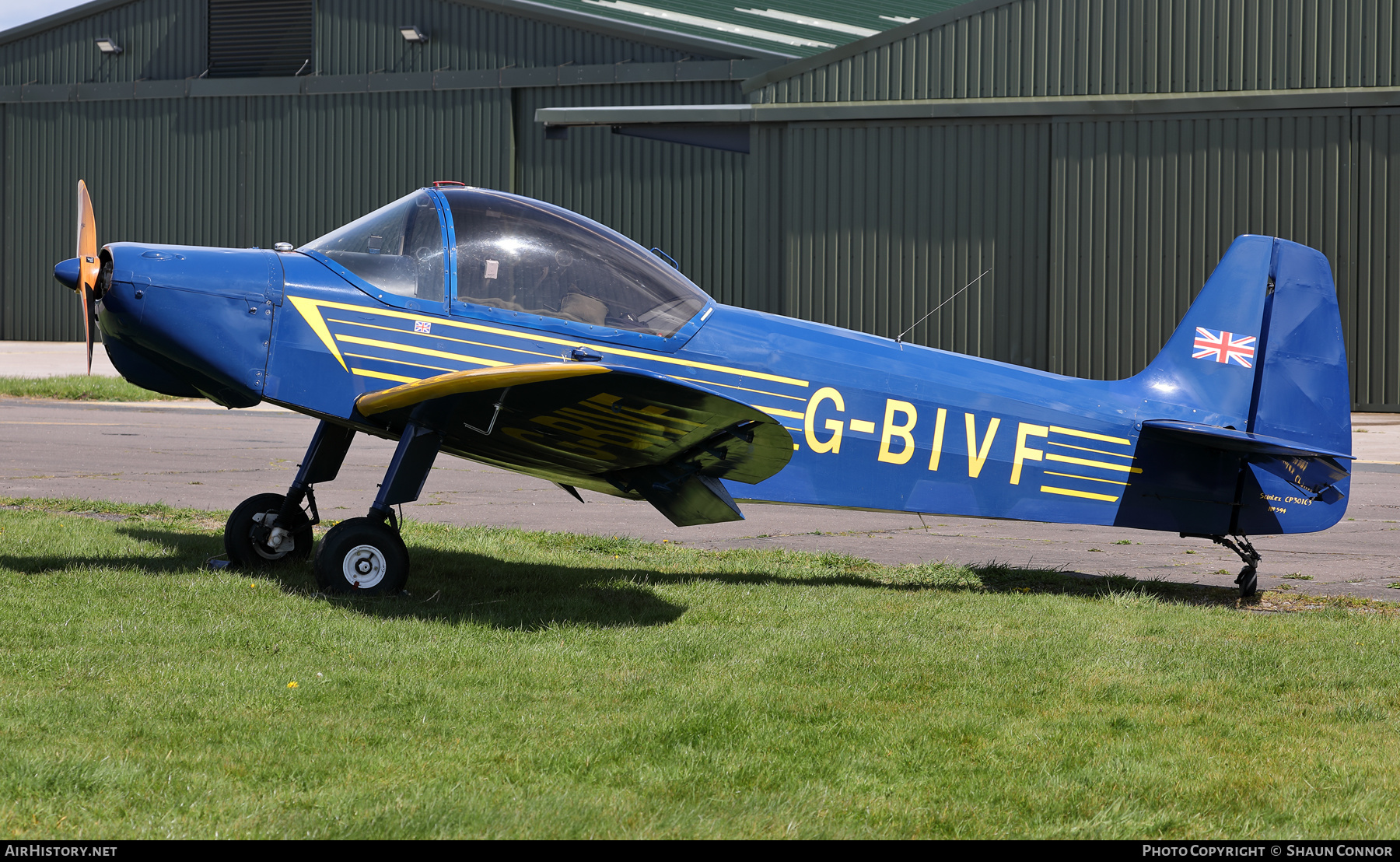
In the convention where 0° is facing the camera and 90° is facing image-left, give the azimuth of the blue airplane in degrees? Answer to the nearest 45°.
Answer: approximately 90°

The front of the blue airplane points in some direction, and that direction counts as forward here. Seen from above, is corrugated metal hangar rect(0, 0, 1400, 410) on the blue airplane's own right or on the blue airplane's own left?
on the blue airplane's own right
